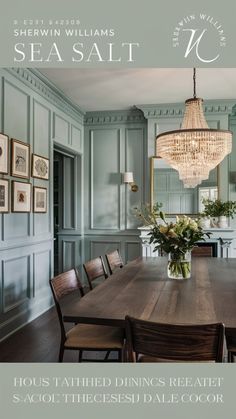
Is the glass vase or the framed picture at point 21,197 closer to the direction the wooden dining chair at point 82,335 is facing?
the glass vase

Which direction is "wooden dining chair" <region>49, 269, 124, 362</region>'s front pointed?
to the viewer's right
